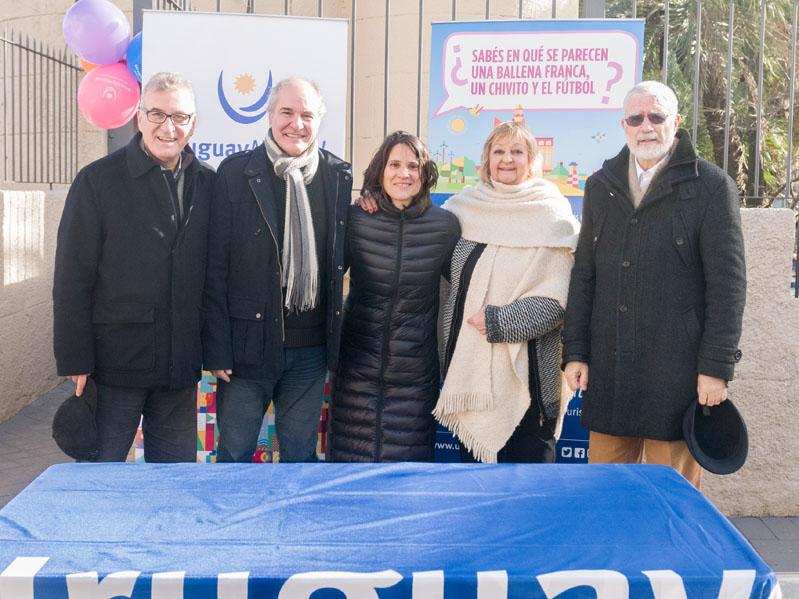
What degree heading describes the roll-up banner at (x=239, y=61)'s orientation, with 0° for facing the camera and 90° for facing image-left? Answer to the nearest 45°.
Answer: approximately 0°

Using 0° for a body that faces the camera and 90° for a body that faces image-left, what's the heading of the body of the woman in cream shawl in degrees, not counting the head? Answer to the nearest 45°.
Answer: approximately 0°

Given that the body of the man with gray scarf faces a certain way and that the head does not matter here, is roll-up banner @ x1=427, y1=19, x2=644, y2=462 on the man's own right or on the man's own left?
on the man's own left
